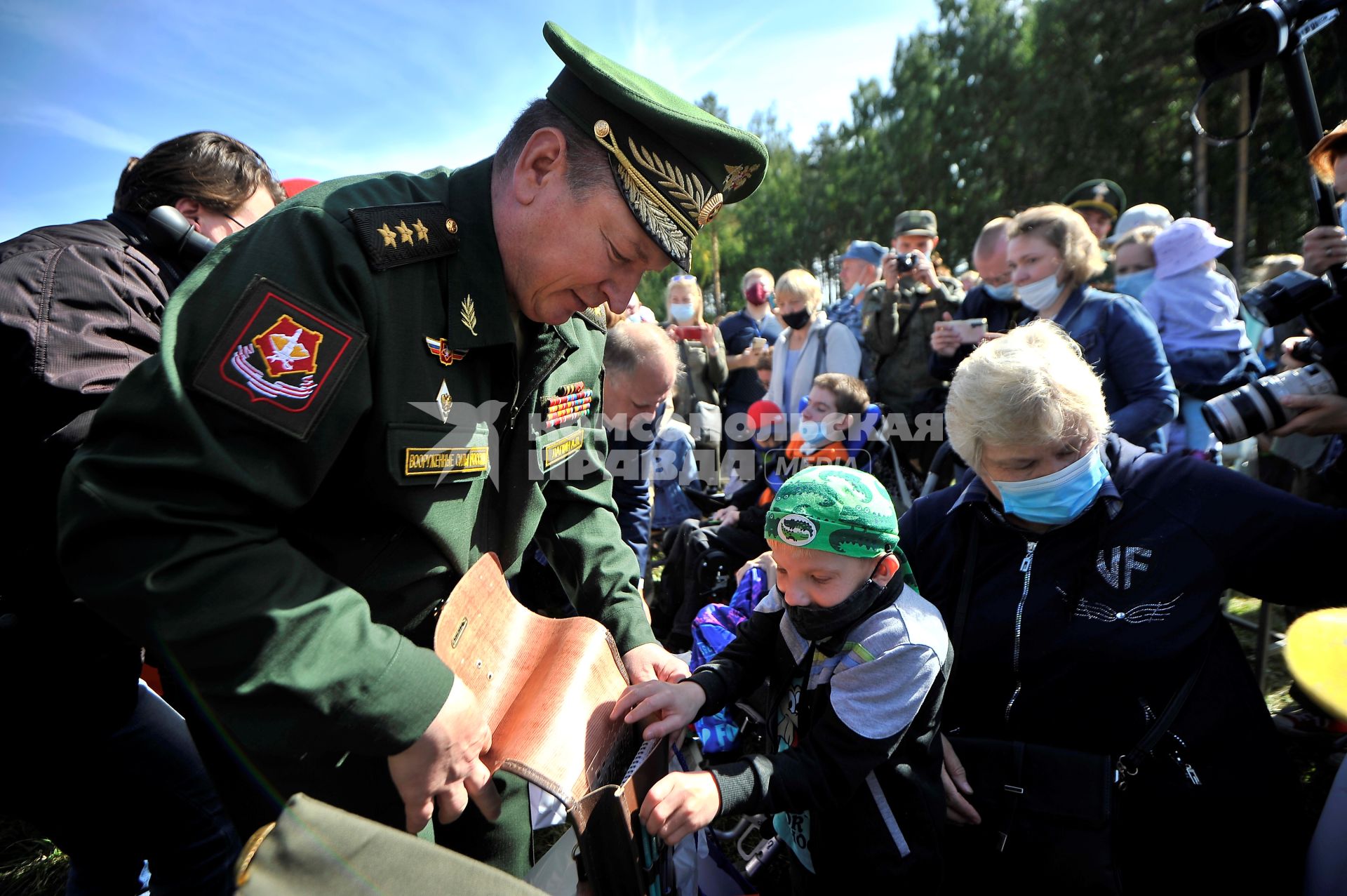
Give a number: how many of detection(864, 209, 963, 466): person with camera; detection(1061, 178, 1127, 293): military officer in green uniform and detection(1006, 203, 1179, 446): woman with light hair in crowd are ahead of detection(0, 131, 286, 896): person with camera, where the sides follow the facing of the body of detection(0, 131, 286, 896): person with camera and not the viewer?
3

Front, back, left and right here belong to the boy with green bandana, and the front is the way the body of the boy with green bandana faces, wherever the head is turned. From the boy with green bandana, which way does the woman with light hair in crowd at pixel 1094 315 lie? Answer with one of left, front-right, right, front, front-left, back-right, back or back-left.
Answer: back

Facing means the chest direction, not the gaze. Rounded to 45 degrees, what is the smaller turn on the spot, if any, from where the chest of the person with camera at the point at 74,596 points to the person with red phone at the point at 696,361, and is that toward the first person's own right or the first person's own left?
approximately 45° to the first person's own left

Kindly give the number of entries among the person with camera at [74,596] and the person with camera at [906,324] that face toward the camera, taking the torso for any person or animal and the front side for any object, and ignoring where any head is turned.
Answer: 1

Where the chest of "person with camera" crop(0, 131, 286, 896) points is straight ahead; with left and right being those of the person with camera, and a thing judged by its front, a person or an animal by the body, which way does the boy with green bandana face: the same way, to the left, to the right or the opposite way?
the opposite way

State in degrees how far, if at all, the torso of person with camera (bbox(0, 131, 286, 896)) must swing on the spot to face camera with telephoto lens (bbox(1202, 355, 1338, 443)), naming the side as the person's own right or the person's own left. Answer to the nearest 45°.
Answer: approximately 45° to the person's own right

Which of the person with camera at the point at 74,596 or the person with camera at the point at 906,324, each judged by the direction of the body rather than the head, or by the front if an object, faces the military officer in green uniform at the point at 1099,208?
the person with camera at the point at 74,596

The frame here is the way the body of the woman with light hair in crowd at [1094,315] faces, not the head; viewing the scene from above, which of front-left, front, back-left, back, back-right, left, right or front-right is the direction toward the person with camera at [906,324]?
right

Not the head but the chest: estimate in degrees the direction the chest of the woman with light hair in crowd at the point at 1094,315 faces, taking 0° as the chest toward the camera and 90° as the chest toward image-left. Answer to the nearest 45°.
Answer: approximately 45°

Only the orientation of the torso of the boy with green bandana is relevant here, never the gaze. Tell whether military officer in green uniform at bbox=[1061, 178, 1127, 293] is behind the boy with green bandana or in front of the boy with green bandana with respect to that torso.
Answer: behind

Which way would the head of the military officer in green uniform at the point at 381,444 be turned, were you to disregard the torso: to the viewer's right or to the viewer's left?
to the viewer's right

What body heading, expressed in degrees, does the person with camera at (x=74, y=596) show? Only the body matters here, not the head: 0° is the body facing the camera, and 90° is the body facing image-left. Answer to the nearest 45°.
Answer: approximately 270°

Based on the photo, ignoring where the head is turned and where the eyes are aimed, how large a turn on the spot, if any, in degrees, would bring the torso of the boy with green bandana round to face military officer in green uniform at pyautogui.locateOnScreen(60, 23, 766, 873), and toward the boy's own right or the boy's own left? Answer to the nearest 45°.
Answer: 0° — they already face them

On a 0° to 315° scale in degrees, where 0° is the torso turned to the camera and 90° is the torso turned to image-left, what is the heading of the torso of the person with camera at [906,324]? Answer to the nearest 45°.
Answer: approximately 0°
